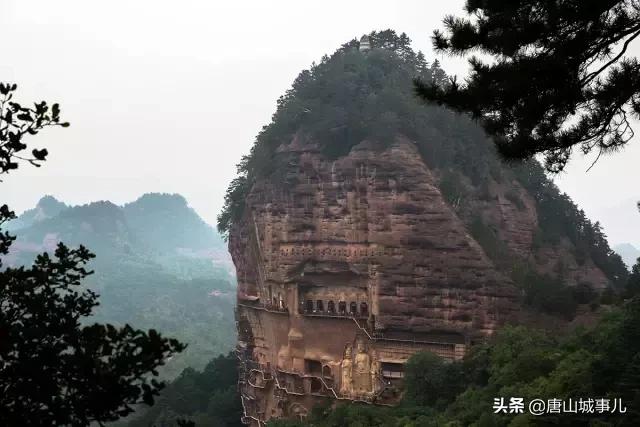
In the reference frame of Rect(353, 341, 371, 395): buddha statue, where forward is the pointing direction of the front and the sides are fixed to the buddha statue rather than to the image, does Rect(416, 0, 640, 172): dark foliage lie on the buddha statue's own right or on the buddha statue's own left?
on the buddha statue's own left

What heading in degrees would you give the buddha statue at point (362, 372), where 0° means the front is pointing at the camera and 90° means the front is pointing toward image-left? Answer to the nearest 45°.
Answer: approximately 45°

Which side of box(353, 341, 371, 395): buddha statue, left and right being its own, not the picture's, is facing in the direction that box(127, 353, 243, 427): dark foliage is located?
right

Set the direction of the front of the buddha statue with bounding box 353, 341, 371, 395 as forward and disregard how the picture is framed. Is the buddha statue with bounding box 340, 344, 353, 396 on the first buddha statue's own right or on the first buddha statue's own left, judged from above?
on the first buddha statue's own right
